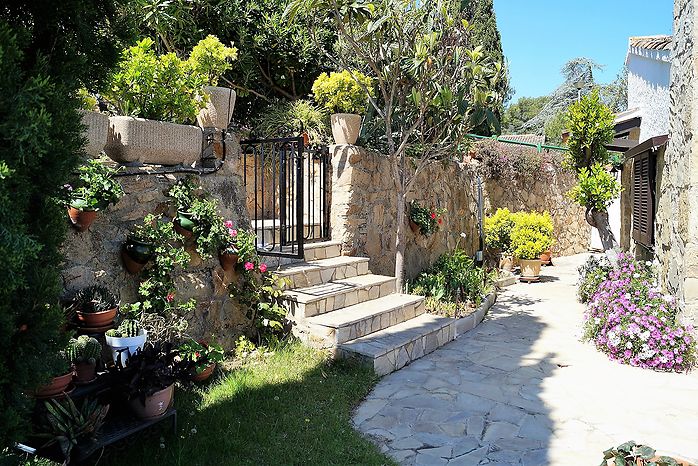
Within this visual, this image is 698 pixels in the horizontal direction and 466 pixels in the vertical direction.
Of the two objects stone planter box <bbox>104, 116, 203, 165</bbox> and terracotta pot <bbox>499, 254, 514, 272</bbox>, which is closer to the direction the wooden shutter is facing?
the stone planter box

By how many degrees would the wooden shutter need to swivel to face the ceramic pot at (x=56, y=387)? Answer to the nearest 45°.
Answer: approximately 45° to its left

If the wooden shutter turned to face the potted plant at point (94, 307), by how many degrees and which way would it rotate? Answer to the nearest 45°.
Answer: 0° — it already faces it

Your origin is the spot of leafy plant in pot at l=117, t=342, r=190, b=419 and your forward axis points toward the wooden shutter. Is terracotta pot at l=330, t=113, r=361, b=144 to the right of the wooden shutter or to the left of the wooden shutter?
left

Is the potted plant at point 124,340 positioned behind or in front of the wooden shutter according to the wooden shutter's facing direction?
in front

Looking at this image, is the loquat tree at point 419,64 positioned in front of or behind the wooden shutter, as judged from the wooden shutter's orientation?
in front

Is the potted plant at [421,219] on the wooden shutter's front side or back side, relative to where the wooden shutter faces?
on the front side

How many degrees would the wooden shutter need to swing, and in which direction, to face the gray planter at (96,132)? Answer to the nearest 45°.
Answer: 0° — it already faces it

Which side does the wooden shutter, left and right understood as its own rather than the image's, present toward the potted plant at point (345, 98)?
front

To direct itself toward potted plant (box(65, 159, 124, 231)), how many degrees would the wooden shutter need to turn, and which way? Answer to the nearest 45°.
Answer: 0° — it already faces it

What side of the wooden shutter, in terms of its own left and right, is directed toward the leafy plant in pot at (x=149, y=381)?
front

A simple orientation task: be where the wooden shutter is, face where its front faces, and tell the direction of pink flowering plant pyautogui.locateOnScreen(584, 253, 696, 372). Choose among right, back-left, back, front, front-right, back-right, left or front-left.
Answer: front-left
